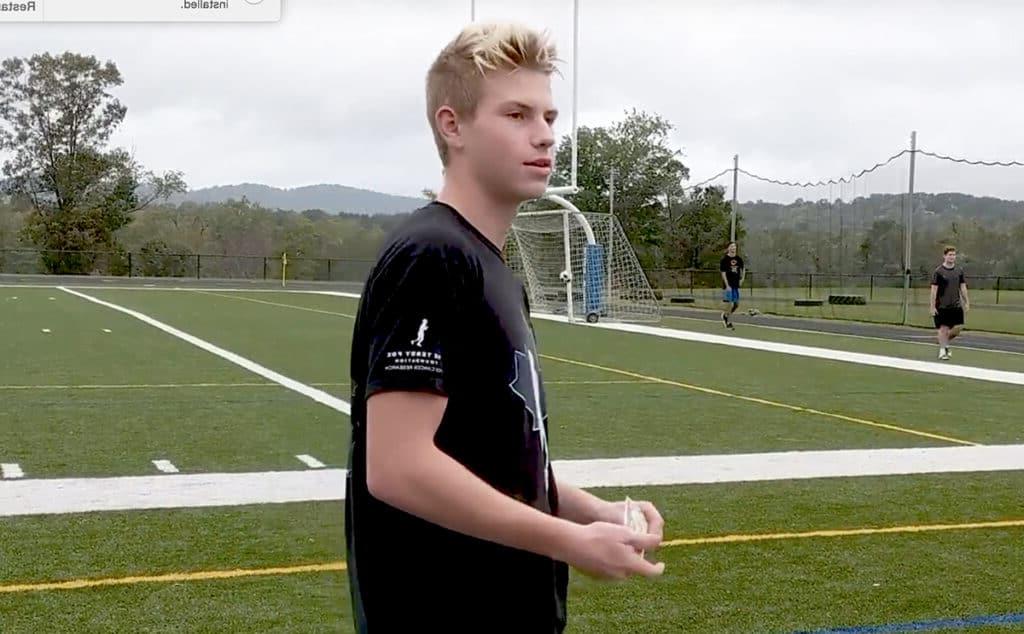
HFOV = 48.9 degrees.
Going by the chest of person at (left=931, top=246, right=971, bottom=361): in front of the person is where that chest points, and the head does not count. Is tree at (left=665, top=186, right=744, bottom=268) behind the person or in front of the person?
behind

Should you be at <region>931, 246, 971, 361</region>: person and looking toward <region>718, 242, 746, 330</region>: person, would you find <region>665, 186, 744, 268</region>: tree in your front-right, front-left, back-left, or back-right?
front-right

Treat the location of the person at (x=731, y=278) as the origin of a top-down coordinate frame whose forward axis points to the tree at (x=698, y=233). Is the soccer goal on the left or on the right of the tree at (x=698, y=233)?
left

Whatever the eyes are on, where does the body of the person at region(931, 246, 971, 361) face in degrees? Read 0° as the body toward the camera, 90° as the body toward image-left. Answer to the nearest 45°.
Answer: approximately 0°

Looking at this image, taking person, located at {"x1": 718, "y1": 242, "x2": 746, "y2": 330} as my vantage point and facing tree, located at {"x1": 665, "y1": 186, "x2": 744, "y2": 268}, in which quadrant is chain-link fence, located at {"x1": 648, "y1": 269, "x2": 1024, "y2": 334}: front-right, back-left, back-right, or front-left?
front-right

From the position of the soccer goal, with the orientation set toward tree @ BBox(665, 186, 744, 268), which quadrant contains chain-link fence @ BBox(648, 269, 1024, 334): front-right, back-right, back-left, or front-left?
front-right

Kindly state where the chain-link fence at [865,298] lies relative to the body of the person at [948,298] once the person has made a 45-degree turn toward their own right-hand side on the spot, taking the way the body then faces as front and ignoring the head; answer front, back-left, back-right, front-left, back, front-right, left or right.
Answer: back-right

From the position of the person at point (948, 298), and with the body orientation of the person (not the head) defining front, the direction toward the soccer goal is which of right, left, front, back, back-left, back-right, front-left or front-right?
back-right

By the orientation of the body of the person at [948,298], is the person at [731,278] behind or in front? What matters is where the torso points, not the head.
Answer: behind
